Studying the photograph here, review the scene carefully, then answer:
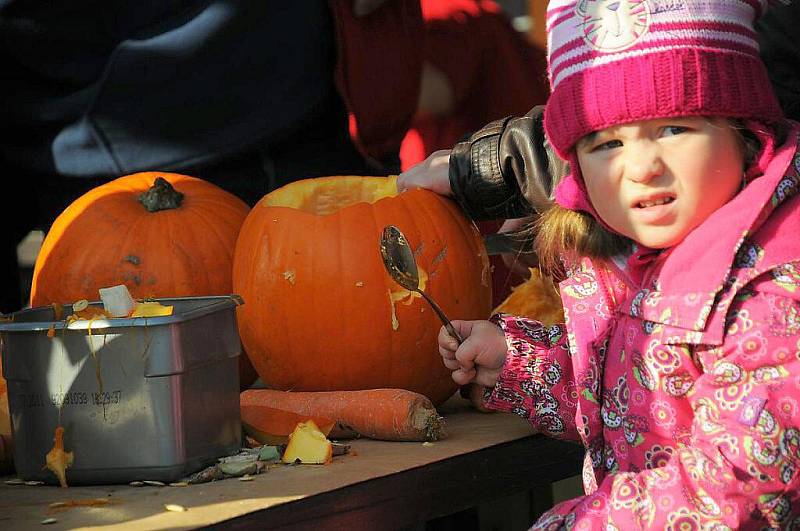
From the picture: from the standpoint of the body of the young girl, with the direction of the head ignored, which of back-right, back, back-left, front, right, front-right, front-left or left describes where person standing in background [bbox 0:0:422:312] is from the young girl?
right

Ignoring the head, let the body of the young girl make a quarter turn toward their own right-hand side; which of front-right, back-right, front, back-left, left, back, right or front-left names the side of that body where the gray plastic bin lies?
front-left

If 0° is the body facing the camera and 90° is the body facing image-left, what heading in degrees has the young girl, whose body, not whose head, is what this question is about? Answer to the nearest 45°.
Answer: approximately 45°

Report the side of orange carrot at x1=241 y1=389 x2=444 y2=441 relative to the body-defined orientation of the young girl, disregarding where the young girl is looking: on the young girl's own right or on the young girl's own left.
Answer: on the young girl's own right

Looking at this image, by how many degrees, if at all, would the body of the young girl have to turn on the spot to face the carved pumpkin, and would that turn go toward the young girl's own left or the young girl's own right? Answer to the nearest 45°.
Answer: approximately 90° to the young girl's own right

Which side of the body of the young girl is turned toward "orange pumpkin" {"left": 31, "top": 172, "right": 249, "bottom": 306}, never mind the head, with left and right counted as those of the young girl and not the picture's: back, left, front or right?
right
